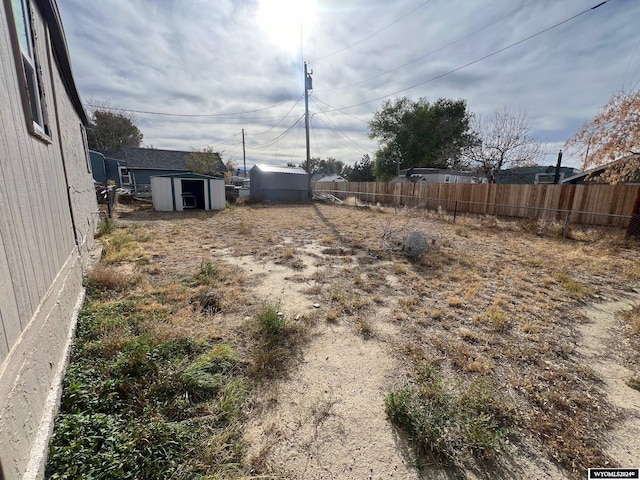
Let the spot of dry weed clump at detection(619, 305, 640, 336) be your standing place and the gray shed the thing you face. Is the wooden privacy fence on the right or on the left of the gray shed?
right

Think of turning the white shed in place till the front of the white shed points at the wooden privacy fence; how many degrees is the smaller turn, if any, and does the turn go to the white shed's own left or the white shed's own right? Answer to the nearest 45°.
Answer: approximately 45° to the white shed's own left

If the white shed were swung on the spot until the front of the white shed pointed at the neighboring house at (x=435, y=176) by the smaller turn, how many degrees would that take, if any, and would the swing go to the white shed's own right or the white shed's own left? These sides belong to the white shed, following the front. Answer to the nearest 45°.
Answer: approximately 90° to the white shed's own left

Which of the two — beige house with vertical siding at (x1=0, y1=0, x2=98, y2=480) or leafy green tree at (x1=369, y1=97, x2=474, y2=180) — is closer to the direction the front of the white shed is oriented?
the beige house with vertical siding

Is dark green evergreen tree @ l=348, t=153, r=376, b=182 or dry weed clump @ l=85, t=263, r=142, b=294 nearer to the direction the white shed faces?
the dry weed clump

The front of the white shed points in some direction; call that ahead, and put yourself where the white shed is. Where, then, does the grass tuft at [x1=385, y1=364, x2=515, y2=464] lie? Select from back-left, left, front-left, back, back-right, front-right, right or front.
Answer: front

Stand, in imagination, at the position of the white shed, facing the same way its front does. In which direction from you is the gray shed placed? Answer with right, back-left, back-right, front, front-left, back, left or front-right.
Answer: back-left

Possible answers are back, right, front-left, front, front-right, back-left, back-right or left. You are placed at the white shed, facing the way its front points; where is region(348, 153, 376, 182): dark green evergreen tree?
back-left

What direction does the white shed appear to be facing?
toward the camera

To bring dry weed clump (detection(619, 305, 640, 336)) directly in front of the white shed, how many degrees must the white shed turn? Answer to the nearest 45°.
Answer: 0° — it already faces it

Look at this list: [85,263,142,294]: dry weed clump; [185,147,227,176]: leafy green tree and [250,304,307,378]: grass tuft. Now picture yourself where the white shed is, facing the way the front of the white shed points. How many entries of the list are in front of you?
2

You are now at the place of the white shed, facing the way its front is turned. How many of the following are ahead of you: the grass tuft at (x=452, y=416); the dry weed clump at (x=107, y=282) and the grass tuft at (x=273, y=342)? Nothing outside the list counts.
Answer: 3

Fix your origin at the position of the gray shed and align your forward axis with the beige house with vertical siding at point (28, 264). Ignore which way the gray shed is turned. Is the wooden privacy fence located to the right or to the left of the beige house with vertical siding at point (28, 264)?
left

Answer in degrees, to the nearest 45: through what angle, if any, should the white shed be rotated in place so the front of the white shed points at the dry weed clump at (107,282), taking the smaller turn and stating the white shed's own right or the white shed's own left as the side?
0° — it already faces it

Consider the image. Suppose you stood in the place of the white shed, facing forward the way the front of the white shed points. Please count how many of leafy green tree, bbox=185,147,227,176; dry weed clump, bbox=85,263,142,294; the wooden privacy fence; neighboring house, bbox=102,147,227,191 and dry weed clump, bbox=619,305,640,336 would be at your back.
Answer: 2

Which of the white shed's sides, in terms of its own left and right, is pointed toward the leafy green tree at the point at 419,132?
left

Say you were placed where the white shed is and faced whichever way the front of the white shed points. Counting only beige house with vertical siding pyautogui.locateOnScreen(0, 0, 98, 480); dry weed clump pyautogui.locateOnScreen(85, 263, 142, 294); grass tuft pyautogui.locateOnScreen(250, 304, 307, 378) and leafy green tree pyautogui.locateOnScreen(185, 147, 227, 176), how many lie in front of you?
3

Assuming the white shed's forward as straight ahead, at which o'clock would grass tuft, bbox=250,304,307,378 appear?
The grass tuft is roughly at 12 o'clock from the white shed.

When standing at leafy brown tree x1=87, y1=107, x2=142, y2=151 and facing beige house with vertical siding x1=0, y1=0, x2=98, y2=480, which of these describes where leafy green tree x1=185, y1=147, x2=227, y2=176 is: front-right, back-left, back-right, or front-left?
front-left

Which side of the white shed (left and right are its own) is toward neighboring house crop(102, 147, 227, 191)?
back
